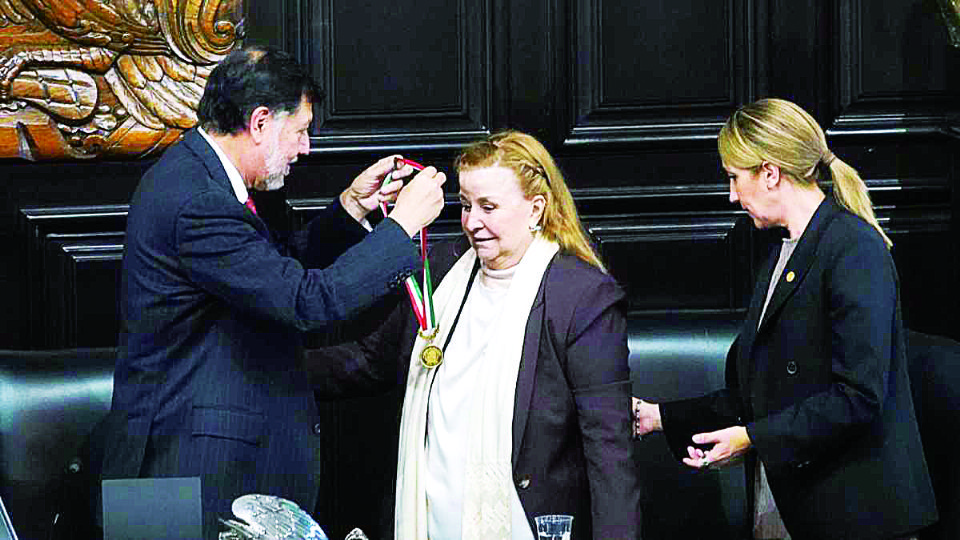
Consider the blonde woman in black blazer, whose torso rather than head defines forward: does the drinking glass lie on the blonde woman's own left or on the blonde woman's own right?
on the blonde woman's own left

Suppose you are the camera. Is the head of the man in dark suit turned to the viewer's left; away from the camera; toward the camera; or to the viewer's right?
to the viewer's right

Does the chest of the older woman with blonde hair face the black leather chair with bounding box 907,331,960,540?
no

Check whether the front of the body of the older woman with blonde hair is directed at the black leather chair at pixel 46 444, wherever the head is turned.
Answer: no

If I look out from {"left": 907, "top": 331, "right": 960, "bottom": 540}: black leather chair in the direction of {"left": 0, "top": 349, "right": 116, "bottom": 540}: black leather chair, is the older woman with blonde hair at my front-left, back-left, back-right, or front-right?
front-left

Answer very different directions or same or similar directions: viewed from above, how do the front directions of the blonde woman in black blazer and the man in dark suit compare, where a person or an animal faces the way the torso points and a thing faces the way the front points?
very different directions

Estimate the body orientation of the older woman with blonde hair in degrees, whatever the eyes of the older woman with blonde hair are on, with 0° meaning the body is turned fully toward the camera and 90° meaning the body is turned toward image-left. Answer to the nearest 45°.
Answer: approximately 45°

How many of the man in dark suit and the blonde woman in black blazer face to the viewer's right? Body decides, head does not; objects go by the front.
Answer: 1

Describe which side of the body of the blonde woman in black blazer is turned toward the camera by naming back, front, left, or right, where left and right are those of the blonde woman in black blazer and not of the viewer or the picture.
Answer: left

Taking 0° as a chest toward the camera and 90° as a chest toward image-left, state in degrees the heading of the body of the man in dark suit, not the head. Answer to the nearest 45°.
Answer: approximately 270°

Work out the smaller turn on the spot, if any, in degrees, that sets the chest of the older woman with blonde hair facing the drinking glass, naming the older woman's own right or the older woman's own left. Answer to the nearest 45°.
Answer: approximately 45° to the older woman's own left

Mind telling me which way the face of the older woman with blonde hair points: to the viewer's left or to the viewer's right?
to the viewer's left

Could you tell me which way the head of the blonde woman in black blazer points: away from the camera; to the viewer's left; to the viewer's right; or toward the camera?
to the viewer's left

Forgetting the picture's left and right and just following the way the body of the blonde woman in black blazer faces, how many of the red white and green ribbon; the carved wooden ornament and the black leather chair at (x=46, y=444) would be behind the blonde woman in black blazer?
0

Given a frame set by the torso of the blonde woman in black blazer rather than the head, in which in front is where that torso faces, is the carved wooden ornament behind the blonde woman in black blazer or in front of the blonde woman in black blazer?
in front

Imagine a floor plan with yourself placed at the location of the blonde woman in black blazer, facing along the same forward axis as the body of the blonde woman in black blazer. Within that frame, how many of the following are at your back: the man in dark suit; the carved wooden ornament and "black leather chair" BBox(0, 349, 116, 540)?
0
